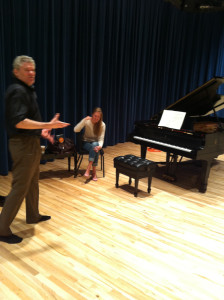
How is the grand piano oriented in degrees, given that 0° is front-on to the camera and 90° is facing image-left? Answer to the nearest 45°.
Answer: approximately 45°

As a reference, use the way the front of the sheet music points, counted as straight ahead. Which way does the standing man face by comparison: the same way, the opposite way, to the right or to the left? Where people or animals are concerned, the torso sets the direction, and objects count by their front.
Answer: the opposite way

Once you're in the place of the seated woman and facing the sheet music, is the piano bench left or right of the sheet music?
right

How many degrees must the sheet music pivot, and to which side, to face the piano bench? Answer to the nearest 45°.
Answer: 0° — it already faces it

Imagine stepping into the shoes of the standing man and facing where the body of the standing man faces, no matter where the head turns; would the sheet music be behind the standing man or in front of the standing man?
in front

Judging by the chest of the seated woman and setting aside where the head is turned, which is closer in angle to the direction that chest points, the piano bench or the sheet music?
the piano bench

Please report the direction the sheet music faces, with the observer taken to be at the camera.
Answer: facing the viewer and to the left of the viewer

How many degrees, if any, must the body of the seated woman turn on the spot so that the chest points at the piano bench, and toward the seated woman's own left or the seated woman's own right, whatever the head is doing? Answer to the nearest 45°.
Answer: approximately 45° to the seated woman's own left

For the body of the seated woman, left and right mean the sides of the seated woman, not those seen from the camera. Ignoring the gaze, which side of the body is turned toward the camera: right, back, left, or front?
front

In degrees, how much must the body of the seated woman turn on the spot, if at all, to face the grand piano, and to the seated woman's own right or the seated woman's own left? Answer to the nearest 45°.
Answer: approximately 90° to the seated woman's own left

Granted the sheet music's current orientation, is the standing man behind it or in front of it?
in front

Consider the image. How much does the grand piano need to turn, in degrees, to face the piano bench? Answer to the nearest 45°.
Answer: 0° — it already faces it

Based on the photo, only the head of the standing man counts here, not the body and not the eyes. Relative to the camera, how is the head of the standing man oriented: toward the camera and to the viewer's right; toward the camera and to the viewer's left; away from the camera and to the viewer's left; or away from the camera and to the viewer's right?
toward the camera and to the viewer's right

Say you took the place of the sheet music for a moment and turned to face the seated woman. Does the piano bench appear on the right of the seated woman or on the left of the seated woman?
left

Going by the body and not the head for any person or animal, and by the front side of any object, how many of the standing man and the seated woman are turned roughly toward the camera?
1

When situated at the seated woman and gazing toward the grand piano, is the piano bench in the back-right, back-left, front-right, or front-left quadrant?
front-right

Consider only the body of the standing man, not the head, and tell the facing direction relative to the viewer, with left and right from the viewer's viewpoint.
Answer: facing to the right of the viewer

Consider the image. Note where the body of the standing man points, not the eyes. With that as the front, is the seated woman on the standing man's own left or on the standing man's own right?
on the standing man's own left

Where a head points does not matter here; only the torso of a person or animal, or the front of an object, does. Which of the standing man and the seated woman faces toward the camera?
the seated woman
